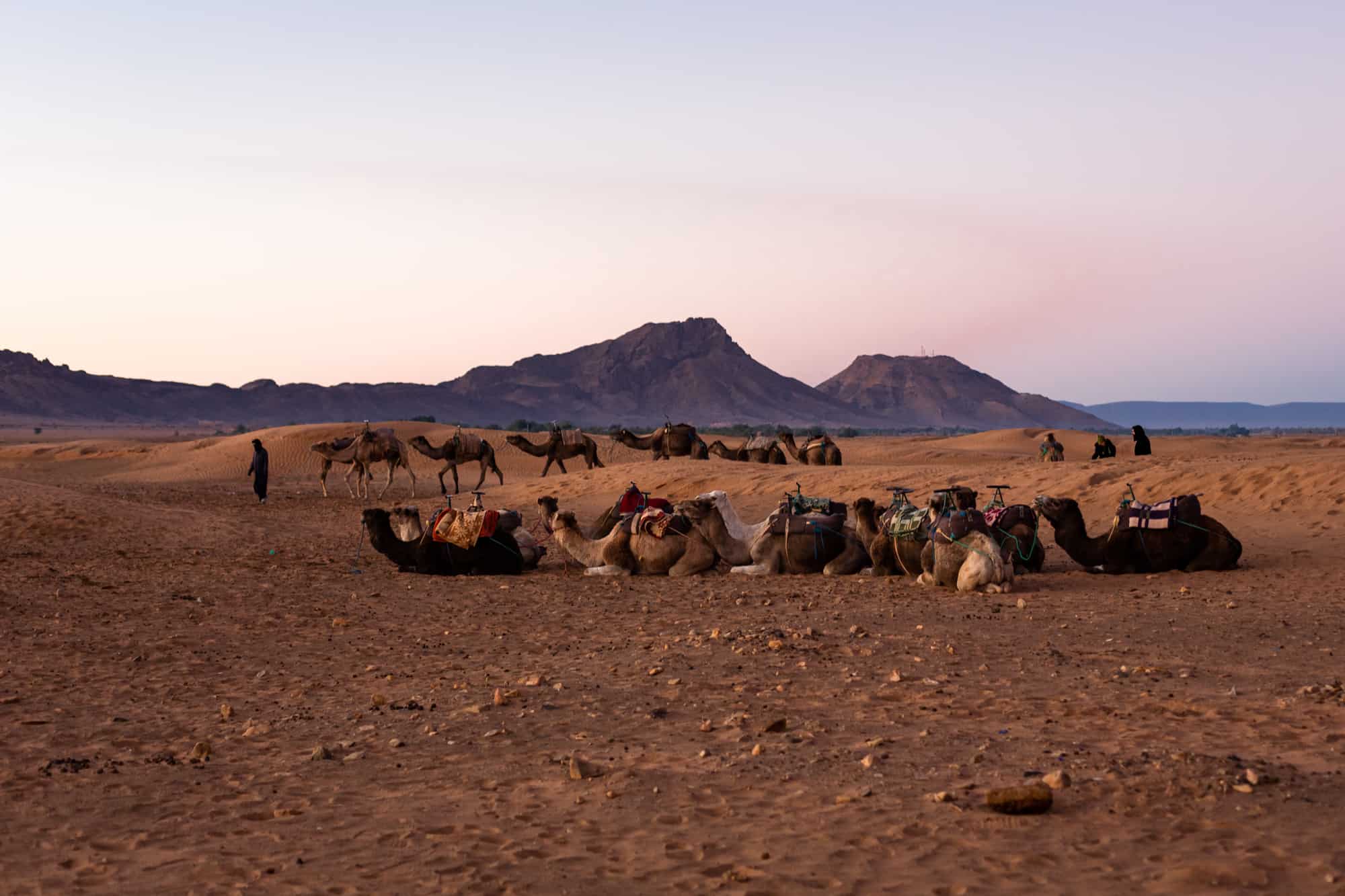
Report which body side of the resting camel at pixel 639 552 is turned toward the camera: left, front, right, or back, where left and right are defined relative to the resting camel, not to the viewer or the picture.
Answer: left

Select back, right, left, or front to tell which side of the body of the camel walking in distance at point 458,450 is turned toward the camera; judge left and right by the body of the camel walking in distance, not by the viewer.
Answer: left

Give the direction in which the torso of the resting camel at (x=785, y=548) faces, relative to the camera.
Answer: to the viewer's left

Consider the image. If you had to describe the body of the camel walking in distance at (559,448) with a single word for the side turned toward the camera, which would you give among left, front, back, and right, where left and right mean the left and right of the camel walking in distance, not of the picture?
left

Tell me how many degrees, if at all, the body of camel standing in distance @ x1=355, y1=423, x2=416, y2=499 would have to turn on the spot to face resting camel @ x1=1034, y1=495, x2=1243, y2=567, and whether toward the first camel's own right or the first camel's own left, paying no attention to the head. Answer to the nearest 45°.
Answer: approximately 135° to the first camel's own left

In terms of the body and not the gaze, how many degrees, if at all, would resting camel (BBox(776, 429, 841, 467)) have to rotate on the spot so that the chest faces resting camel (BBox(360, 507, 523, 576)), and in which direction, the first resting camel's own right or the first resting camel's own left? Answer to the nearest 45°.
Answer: approximately 90° to the first resting camel's own left

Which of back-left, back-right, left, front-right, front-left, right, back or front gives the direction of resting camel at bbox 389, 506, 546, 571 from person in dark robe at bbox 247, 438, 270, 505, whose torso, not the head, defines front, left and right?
left

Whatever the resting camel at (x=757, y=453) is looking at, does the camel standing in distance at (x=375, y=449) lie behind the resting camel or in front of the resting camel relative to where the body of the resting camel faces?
in front

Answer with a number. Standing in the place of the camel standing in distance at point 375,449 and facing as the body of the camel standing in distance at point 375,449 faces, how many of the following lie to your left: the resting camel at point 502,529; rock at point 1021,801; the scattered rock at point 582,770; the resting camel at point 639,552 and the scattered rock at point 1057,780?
5

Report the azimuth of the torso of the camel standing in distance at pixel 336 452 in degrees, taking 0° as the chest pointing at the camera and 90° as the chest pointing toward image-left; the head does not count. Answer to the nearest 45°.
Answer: approximately 90°

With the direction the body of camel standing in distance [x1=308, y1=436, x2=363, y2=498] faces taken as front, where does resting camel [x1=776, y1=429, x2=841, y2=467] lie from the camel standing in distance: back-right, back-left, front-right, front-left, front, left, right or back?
back

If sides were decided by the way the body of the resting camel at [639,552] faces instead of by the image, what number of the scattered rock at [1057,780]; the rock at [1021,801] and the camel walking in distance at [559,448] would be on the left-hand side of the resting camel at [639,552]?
2

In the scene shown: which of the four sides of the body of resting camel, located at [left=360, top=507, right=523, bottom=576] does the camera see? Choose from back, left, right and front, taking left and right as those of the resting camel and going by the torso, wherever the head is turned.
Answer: left

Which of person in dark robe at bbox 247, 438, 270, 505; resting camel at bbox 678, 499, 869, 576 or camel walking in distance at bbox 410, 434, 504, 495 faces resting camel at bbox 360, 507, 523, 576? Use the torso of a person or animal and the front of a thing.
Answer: resting camel at bbox 678, 499, 869, 576

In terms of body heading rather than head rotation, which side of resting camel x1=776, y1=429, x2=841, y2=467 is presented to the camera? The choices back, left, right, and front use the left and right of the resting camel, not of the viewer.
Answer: left

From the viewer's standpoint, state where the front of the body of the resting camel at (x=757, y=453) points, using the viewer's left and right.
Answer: facing to the left of the viewer

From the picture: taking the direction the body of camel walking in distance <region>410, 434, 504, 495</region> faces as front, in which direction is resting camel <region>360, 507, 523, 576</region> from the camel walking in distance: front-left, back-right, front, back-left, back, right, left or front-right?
left
